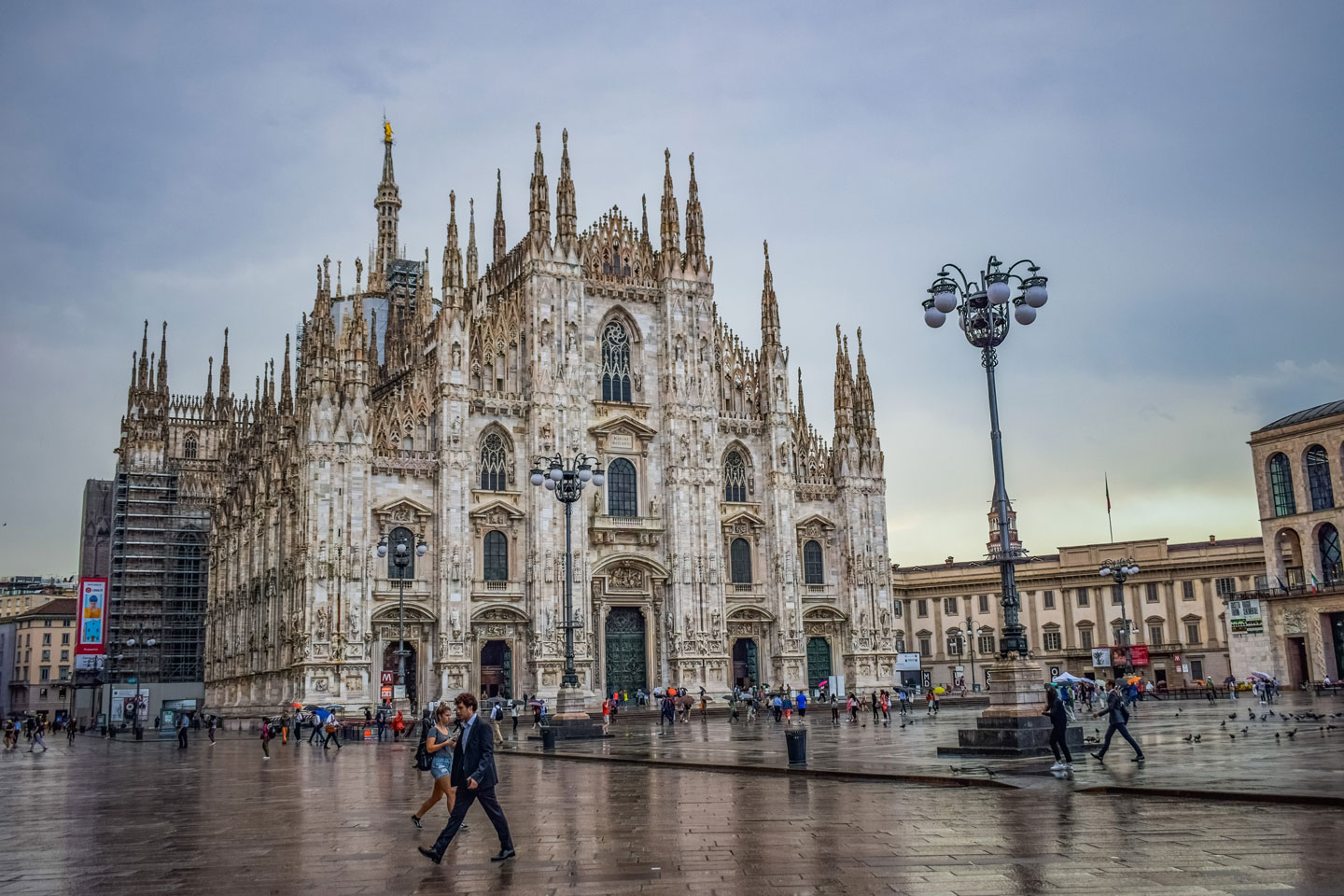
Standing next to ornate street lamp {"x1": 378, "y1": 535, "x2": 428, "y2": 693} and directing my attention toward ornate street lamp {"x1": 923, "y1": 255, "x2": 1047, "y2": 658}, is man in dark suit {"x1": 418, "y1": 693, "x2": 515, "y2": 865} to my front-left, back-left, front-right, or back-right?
front-right

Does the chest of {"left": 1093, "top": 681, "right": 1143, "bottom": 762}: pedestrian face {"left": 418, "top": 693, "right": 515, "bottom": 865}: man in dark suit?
no

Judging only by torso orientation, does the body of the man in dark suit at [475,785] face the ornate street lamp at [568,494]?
no

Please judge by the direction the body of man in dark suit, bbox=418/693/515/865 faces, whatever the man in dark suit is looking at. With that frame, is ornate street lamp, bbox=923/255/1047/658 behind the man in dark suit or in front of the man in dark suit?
behind

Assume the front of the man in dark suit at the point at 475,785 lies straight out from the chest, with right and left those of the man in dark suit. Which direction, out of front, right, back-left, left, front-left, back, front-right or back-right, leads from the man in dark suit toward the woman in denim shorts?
right

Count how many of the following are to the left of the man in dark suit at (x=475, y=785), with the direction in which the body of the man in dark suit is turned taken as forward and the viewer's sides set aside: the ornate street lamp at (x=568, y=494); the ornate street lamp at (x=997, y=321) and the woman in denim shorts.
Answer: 0

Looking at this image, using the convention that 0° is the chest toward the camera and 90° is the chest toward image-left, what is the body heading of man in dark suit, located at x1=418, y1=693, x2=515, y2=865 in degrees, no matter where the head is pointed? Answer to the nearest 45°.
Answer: approximately 90°
